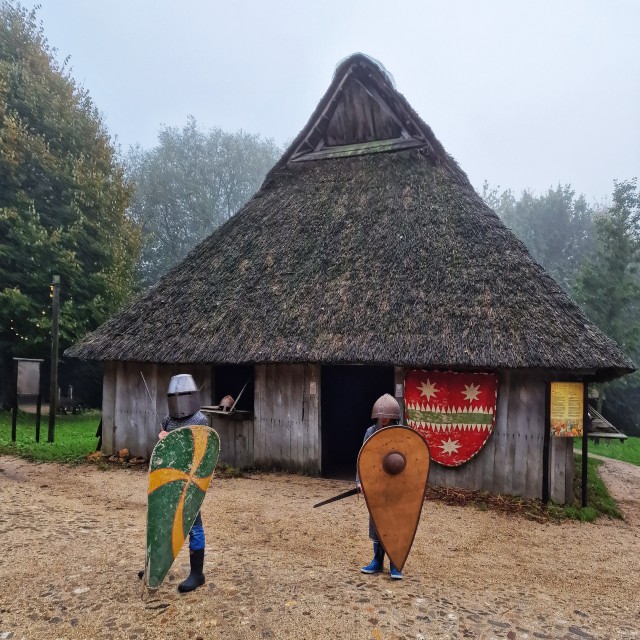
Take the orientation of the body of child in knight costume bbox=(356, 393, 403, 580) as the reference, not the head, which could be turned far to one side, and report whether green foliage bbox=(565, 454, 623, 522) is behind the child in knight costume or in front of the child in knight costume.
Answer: behind

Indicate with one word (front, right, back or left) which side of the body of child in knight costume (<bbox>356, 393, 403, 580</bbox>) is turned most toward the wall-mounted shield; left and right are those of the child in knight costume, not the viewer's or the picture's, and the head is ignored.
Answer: back

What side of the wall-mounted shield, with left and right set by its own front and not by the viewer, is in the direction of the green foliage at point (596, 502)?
left

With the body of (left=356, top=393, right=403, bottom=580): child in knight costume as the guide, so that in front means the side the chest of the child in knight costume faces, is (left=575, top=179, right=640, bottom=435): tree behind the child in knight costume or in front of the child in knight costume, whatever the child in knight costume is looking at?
behind

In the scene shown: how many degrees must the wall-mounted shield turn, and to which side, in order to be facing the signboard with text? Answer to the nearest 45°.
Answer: approximately 90° to its left

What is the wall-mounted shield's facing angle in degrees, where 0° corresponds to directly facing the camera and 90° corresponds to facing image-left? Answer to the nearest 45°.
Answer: approximately 0°
